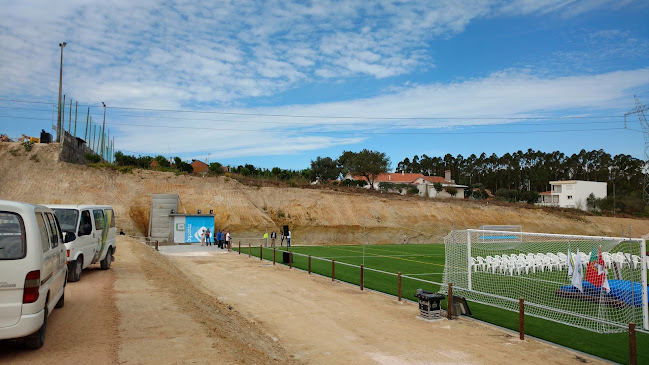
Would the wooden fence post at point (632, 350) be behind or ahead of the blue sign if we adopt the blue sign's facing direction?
ahead

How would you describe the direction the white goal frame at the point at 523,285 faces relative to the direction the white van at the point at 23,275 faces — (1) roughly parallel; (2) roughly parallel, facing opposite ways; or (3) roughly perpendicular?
roughly perpendicular

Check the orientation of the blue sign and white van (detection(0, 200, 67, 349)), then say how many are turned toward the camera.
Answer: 1

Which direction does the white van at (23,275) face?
away from the camera

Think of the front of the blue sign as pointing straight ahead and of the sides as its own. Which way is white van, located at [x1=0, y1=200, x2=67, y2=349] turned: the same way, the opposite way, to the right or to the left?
the opposite way

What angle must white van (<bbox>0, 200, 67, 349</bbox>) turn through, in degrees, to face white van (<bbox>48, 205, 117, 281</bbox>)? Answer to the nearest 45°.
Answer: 0° — it already faces it

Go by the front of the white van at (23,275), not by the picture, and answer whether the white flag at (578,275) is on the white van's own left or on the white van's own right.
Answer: on the white van's own right

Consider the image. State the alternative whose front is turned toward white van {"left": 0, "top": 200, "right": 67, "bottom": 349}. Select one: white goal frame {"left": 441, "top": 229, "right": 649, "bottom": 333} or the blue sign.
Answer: the blue sign

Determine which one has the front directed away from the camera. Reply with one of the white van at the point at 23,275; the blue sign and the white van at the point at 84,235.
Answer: the white van at the point at 23,275
